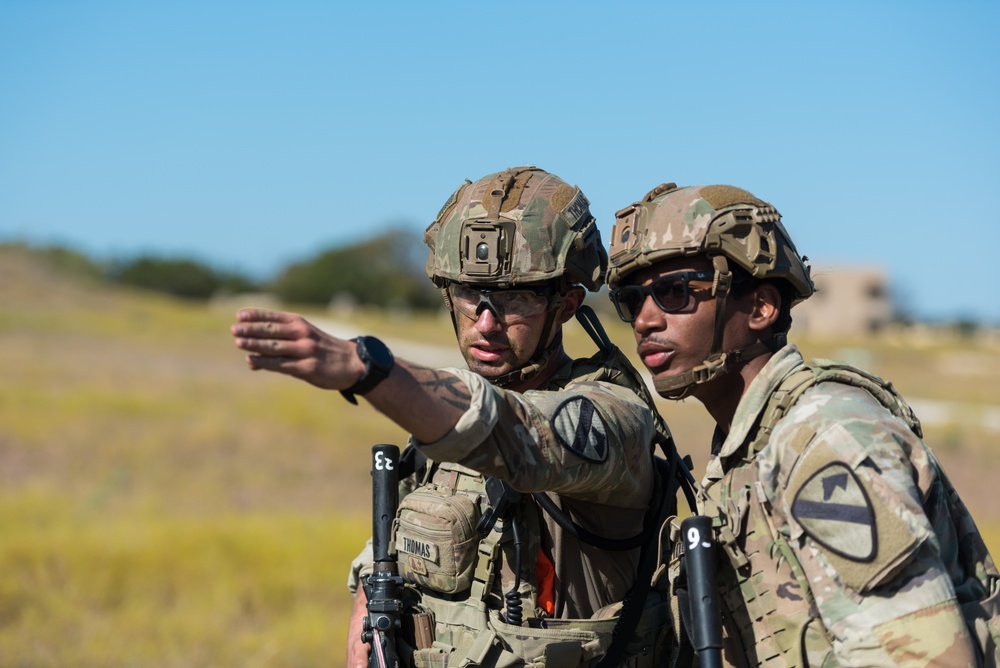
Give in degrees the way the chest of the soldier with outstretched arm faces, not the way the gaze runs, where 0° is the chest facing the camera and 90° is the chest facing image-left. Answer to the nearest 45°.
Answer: approximately 45°

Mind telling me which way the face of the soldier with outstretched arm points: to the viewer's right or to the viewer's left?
to the viewer's left

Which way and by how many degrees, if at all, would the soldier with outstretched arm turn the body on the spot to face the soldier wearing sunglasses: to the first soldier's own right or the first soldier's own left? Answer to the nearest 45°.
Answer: approximately 90° to the first soldier's own left

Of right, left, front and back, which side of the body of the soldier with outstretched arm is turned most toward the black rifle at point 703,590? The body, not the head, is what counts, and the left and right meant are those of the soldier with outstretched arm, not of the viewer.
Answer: left
